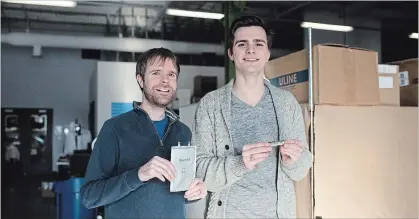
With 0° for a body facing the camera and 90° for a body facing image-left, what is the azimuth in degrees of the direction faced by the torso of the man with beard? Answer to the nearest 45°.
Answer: approximately 315°

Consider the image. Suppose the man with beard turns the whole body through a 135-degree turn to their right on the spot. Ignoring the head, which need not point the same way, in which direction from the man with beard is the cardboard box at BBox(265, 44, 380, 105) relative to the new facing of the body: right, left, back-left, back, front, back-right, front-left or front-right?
back-right

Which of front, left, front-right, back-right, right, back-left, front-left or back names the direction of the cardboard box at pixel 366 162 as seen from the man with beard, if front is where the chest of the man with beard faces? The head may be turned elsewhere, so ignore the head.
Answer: left

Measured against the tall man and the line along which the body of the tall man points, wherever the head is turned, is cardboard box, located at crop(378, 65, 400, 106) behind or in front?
behind

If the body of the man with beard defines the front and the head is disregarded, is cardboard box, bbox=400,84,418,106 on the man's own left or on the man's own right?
on the man's own left

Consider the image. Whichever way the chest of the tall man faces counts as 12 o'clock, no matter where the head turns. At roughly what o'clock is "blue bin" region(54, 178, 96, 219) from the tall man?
The blue bin is roughly at 5 o'clock from the tall man.

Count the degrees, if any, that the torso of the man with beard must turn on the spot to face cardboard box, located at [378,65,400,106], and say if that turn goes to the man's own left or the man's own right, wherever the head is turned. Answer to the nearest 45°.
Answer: approximately 90° to the man's own left

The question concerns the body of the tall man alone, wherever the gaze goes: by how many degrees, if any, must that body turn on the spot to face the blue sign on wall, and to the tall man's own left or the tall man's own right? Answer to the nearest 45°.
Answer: approximately 180°

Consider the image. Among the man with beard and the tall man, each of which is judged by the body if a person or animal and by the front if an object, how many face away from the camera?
0

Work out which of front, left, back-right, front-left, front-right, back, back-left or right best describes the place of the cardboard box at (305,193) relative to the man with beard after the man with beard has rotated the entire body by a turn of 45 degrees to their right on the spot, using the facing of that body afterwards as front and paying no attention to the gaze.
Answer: back-left
